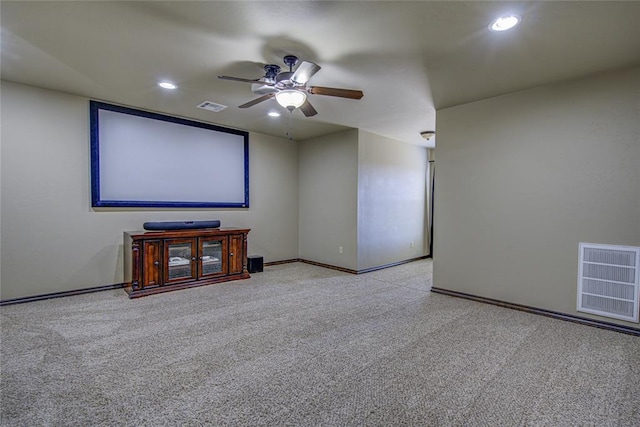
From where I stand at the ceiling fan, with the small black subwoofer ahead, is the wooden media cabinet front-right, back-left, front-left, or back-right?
front-left

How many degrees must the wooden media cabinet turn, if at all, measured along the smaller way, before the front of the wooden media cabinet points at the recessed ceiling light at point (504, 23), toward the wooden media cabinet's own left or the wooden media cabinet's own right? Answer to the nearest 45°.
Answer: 0° — it already faces it

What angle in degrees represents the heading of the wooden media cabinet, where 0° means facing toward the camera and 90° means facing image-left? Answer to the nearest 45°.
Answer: approximately 315°

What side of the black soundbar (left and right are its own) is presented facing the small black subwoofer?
left

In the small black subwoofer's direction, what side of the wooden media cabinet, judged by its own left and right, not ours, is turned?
left

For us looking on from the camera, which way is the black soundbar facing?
facing the viewer

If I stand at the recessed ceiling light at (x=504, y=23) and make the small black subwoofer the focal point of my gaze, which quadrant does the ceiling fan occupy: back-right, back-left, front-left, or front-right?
front-left

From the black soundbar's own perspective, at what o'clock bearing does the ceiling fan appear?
The ceiling fan is roughly at 11 o'clock from the black soundbar.

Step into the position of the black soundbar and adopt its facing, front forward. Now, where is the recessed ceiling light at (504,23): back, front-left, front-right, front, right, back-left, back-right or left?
front-left

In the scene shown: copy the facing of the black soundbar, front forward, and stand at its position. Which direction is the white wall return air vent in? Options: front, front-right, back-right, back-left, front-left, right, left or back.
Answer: front-left
